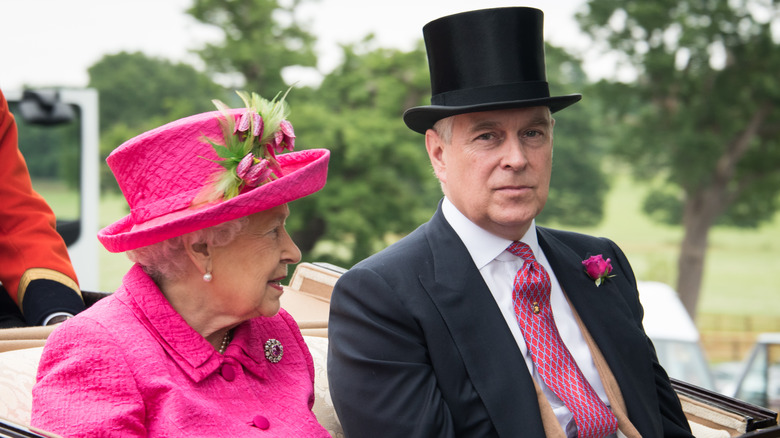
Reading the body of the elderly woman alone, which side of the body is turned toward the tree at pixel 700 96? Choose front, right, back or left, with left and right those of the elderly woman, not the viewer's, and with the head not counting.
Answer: left

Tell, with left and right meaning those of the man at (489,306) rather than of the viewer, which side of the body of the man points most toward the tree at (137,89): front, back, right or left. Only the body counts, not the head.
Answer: back

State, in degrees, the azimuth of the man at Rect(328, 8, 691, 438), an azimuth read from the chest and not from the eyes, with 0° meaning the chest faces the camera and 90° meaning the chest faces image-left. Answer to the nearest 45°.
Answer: approximately 315°

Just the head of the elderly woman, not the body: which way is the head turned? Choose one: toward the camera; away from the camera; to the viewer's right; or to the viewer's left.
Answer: to the viewer's right

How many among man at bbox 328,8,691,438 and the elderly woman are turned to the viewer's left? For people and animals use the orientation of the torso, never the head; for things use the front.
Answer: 0

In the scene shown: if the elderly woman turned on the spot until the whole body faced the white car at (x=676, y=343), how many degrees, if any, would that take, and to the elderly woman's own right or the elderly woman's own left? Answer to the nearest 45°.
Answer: approximately 90° to the elderly woman's own left

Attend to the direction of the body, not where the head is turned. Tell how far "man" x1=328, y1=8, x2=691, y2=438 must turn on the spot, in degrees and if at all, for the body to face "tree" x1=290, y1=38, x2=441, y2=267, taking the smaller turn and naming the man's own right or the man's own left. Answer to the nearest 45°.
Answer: approximately 135° to the man's own left

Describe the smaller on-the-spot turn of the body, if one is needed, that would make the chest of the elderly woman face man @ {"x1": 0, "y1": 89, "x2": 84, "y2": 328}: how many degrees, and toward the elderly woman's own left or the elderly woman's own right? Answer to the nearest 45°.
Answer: approximately 180°

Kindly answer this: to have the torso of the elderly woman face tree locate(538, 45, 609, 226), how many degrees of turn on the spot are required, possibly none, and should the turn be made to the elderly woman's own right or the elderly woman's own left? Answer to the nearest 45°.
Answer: approximately 90° to the elderly woman's own left

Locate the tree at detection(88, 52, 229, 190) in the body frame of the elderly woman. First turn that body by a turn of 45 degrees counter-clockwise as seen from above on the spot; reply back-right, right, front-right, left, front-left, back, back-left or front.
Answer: left

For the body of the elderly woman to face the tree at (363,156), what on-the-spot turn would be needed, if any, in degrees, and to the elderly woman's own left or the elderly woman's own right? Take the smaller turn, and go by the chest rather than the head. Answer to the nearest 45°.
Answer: approximately 135° to the elderly woman's own left

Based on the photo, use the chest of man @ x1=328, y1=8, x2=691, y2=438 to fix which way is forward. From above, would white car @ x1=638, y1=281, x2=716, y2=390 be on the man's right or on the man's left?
on the man's left

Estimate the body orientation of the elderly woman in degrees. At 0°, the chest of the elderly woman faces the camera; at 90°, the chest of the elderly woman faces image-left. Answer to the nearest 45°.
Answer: approximately 315°

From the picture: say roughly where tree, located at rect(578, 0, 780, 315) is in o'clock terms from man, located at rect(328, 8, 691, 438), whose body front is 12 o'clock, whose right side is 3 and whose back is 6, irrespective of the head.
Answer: The tree is roughly at 8 o'clock from the man.
